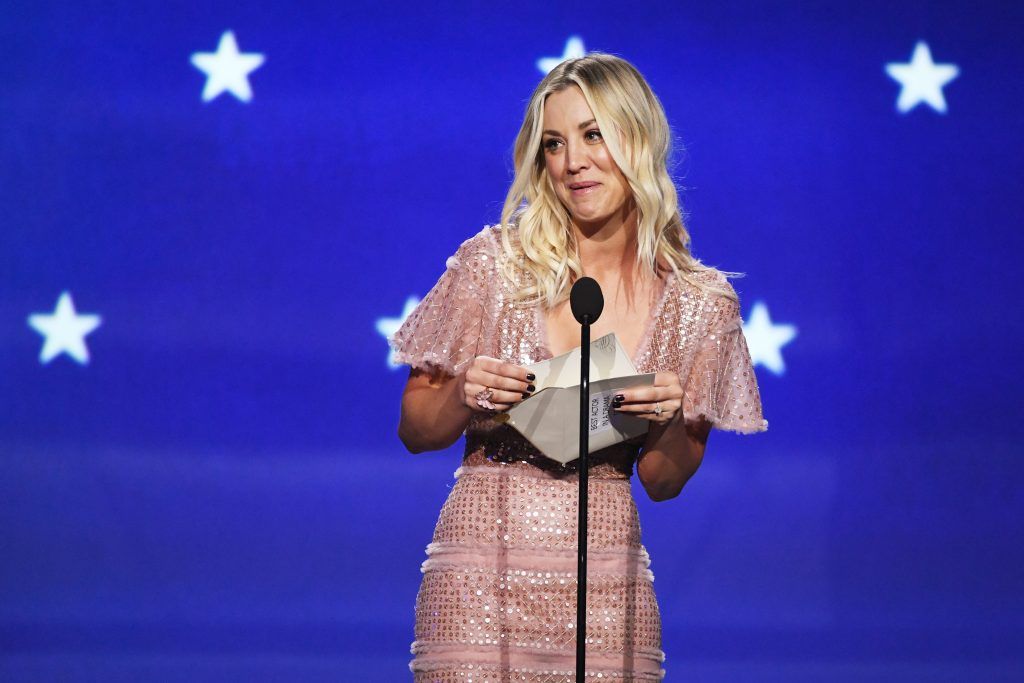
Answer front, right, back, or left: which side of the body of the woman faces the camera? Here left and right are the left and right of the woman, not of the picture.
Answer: front
